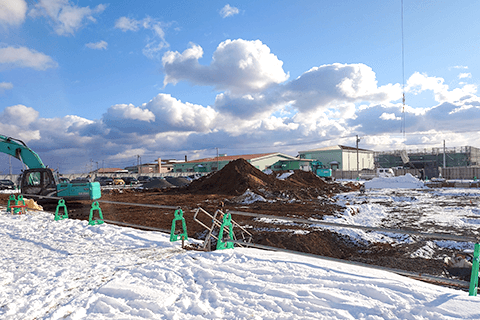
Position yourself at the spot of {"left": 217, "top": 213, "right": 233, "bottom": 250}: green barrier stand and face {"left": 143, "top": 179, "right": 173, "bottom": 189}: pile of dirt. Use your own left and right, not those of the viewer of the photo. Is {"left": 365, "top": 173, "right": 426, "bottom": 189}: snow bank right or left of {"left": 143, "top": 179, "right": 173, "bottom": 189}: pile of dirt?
right

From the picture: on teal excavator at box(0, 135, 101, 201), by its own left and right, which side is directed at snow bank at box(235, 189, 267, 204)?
back

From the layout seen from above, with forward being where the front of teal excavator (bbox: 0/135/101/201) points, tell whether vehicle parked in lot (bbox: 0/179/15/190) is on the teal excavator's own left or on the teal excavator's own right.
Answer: on the teal excavator's own right

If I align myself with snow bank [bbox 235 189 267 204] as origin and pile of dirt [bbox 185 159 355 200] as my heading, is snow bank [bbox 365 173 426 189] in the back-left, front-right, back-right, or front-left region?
front-right

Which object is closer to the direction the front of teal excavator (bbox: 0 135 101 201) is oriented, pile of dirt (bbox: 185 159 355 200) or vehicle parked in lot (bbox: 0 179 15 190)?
the vehicle parked in lot

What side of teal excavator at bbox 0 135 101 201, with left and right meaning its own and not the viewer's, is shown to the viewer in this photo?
left

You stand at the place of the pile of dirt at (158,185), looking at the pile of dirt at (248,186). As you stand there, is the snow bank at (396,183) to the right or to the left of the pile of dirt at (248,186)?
left

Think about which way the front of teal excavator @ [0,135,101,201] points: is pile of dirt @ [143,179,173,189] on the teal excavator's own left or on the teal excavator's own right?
on the teal excavator's own right

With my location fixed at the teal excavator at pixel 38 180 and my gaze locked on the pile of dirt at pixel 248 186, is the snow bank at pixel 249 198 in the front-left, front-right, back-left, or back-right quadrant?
front-right

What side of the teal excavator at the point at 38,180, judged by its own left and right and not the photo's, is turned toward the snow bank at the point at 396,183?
back

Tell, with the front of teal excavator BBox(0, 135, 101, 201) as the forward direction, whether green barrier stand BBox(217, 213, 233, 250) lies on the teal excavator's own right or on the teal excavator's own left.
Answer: on the teal excavator's own left

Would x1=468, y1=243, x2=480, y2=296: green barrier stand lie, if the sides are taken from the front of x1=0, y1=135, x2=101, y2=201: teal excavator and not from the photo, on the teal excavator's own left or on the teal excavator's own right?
on the teal excavator's own left

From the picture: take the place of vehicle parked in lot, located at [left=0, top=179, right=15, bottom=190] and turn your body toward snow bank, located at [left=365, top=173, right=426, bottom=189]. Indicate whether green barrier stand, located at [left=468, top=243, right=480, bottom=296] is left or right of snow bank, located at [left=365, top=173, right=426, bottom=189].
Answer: right

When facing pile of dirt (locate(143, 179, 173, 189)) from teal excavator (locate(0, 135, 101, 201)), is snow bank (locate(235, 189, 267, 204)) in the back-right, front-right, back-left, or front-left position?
front-right
